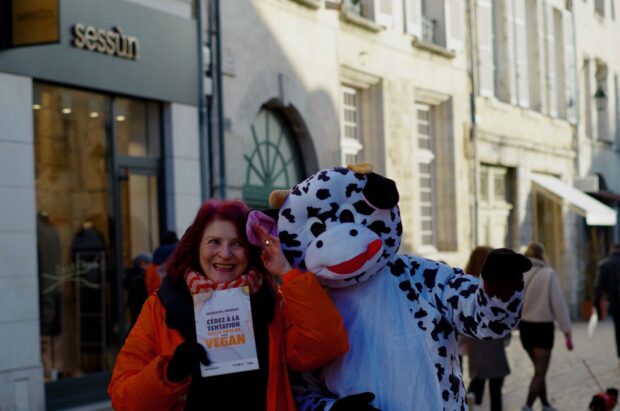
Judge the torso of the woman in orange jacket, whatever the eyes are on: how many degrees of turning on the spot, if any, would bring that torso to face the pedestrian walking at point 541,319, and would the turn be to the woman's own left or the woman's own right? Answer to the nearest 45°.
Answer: approximately 135° to the woman's own left

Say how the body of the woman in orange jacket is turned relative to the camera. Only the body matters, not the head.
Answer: toward the camera
